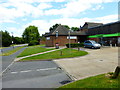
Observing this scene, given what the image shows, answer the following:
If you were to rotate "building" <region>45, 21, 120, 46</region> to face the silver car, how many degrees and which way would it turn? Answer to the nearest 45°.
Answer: approximately 45° to its left

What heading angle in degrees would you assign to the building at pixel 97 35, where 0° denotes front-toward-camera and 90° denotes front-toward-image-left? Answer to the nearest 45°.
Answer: approximately 45°
